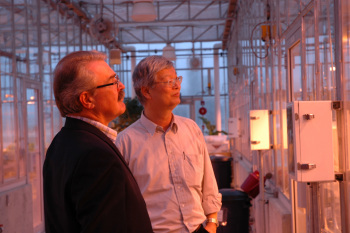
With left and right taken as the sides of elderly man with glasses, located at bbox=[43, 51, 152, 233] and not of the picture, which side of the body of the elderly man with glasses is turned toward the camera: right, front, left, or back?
right

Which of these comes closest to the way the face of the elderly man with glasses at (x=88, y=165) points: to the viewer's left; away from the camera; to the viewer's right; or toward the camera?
to the viewer's right

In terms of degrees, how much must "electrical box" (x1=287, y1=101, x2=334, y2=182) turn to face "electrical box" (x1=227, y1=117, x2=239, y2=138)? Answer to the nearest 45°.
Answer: approximately 90° to its right

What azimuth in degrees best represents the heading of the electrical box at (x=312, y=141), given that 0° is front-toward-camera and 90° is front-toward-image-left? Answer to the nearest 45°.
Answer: approximately 90°

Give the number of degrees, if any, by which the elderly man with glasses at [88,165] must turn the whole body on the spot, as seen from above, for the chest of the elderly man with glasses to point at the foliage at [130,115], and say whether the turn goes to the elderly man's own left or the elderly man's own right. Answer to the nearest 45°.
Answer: approximately 90° to the elderly man's own left

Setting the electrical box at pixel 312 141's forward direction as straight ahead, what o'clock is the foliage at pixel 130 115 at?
The foliage is roughly at 2 o'clock from the electrical box.

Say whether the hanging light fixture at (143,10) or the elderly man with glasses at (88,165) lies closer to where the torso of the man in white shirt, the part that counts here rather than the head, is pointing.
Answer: the elderly man with glasses

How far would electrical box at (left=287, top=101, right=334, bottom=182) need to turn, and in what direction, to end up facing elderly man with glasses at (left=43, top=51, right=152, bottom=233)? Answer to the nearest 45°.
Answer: approximately 45° to its left
